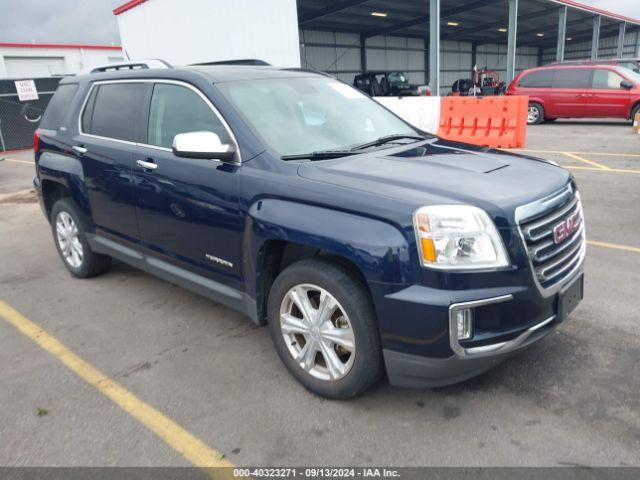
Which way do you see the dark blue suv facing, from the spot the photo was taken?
facing the viewer and to the right of the viewer

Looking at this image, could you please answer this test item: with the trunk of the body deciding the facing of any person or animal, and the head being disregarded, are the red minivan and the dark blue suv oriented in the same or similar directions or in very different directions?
same or similar directions

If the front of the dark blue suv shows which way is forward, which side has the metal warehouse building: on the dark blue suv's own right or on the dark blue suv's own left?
on the dark blue suv's own left

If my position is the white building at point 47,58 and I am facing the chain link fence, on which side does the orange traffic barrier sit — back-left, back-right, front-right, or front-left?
front-left

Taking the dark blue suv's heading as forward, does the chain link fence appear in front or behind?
behind

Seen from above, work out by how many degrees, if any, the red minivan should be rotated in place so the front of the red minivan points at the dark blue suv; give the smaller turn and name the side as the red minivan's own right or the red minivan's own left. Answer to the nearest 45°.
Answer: approximately 90° to the red minivan's own right

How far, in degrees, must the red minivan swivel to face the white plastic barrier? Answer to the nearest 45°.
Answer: approximately 135° to its right

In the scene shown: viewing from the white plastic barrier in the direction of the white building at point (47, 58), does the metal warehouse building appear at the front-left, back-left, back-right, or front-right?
front-right

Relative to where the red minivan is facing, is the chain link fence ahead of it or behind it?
behind

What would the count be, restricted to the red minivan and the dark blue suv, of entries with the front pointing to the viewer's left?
0

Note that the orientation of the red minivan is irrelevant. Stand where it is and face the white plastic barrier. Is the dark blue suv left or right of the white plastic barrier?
left

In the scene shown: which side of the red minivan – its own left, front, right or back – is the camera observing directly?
right
